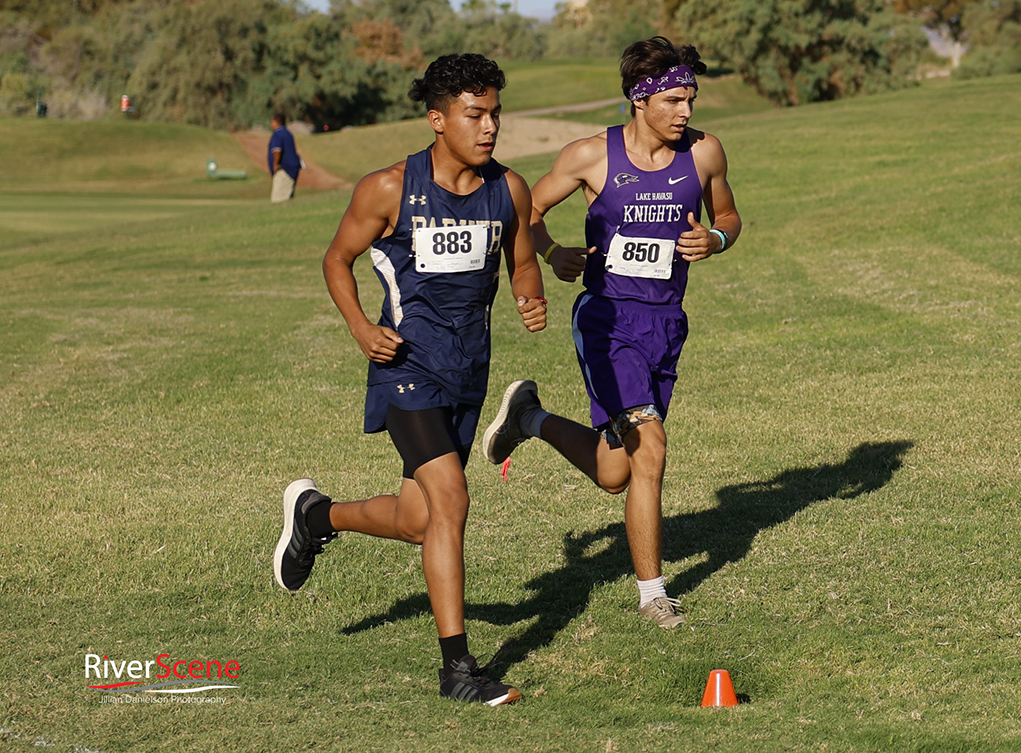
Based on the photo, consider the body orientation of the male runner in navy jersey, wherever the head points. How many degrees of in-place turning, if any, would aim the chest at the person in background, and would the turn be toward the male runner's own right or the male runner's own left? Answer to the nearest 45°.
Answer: approximately 135° to the male runner's own left

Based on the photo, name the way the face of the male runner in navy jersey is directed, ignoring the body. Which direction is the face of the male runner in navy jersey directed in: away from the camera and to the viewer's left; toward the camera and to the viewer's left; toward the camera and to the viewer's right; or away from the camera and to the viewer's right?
toward the camera and to the viewer's right

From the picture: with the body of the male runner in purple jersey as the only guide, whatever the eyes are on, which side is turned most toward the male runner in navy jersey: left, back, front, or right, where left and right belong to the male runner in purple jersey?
right

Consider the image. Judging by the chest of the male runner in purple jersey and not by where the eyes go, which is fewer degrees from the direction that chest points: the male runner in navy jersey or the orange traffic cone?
the orange traffic cone

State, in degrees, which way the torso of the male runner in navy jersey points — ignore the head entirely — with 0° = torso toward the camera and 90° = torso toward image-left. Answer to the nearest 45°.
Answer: approximately 315°

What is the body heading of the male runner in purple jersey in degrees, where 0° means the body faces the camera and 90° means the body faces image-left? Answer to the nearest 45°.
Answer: approximately 315°
